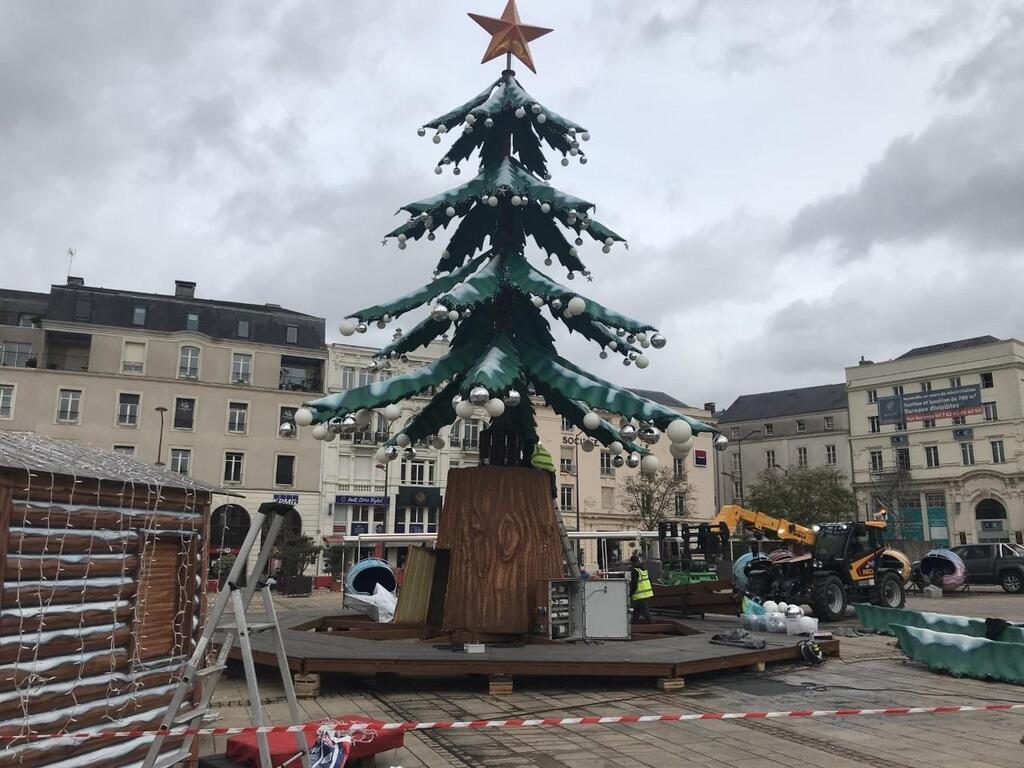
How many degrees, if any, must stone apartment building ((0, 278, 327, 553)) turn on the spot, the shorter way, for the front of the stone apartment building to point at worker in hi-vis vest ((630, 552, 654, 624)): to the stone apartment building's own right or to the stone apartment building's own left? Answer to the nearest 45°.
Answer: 0° — it already faces them

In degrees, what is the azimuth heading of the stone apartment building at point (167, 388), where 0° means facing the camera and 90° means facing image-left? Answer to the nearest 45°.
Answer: approximately 0°

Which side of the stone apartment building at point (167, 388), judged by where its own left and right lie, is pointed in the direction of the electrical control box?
front

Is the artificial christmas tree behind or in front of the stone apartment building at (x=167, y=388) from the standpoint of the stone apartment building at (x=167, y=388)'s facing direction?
in front

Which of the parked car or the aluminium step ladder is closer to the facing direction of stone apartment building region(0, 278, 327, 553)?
the aluminium step ladder

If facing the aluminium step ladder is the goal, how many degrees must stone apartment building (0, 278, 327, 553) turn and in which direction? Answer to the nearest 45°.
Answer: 0° — it already faces it

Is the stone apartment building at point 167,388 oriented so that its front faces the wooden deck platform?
yes
